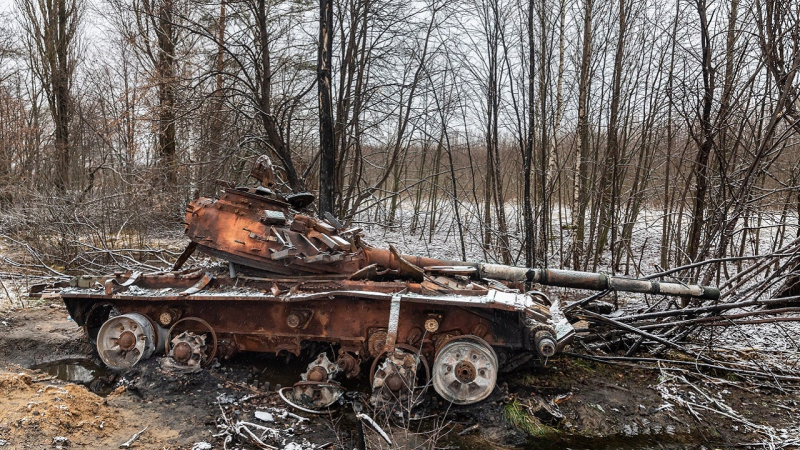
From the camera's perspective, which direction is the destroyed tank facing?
to the viewer's right

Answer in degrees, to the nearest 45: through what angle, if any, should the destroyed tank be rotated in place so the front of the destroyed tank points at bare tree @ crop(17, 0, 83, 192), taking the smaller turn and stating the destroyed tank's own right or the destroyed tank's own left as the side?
approximately 135° to the destroyed tank's own left
